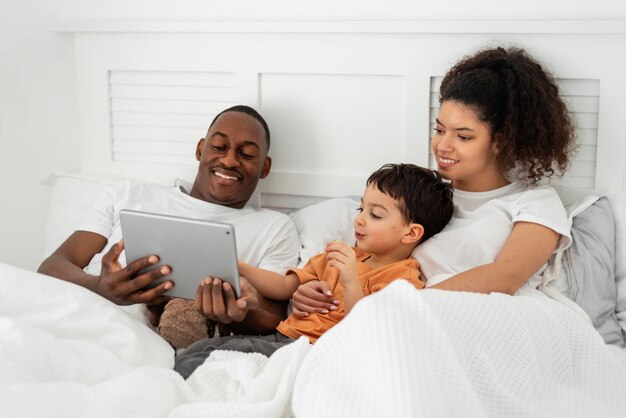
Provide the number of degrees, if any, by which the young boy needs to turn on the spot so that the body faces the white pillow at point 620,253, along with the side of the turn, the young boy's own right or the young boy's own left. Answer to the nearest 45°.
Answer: approximately 135° to the young boy's own left

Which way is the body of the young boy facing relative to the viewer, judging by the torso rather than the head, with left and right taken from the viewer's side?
facing the viewer and to the left of the viewer

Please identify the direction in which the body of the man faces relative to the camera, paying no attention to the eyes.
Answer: toward the camera

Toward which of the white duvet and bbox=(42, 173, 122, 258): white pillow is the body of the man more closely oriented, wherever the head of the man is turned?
the white duvet

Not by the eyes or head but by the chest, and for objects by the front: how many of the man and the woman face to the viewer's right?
0

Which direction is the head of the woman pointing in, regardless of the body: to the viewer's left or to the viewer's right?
to the viewer's left

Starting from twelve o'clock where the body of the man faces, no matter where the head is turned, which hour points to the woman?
The woman is roughly at 10 o'clock from the man.

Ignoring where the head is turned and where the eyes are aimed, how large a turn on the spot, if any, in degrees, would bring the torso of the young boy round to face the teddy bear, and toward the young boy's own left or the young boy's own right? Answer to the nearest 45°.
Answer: approximately 45° to the young boy's own right

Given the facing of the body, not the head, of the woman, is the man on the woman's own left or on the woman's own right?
on the woman's own right

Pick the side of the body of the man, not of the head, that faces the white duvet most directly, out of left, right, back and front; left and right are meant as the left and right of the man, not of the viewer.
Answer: front

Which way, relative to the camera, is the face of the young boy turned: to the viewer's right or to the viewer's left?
to the viewer's left

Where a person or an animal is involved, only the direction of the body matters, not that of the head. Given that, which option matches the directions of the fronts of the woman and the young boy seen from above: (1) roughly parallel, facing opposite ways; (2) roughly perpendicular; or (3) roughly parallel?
roughly parallel

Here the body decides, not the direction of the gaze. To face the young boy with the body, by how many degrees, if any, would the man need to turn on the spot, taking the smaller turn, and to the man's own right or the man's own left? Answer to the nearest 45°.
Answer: approximately 45° to the man's own left
